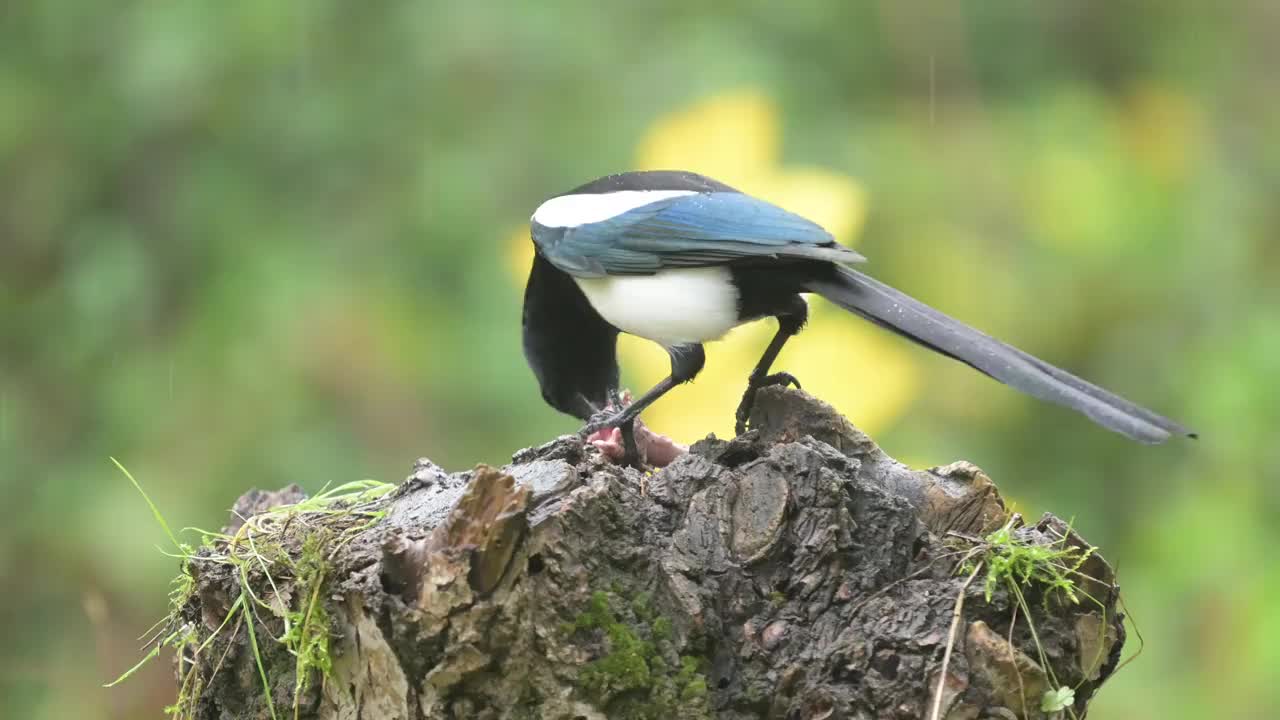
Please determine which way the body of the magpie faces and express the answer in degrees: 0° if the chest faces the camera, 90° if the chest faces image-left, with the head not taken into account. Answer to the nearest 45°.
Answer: approximately 90°

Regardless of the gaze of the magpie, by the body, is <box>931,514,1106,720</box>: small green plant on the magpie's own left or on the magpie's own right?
on the magpie's own left

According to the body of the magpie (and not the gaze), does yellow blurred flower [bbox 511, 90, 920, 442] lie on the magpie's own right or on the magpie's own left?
on the magpie's own right

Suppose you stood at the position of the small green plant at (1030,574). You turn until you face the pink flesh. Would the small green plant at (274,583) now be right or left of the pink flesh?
left

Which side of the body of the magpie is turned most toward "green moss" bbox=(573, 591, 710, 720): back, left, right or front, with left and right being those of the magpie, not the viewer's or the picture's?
left
